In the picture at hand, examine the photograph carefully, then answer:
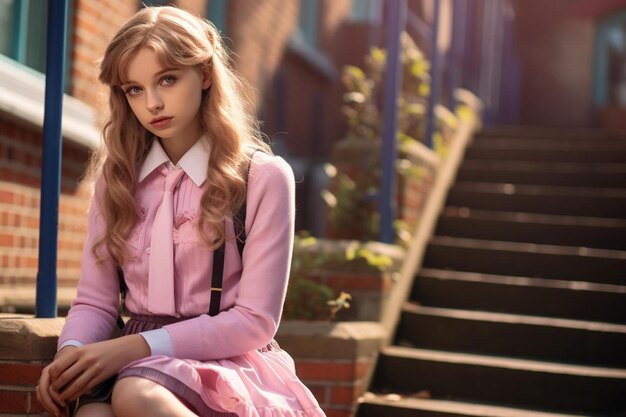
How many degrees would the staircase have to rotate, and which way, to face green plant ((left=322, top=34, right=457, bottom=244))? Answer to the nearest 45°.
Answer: approximately 90° to its right

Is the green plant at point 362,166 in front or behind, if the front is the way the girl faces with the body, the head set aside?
behind

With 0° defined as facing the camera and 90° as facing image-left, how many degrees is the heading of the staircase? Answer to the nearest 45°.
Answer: approximately 0°

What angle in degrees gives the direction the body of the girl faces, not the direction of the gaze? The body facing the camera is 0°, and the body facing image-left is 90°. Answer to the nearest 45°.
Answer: approximately 45°

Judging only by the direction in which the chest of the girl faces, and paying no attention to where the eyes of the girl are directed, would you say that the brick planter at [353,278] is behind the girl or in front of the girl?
behind

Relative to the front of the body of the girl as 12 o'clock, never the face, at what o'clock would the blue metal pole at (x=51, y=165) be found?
The blue metal pole is roughly at 3 o'clock from the girl.

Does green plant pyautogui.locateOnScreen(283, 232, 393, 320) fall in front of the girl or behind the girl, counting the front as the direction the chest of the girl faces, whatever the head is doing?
behind
